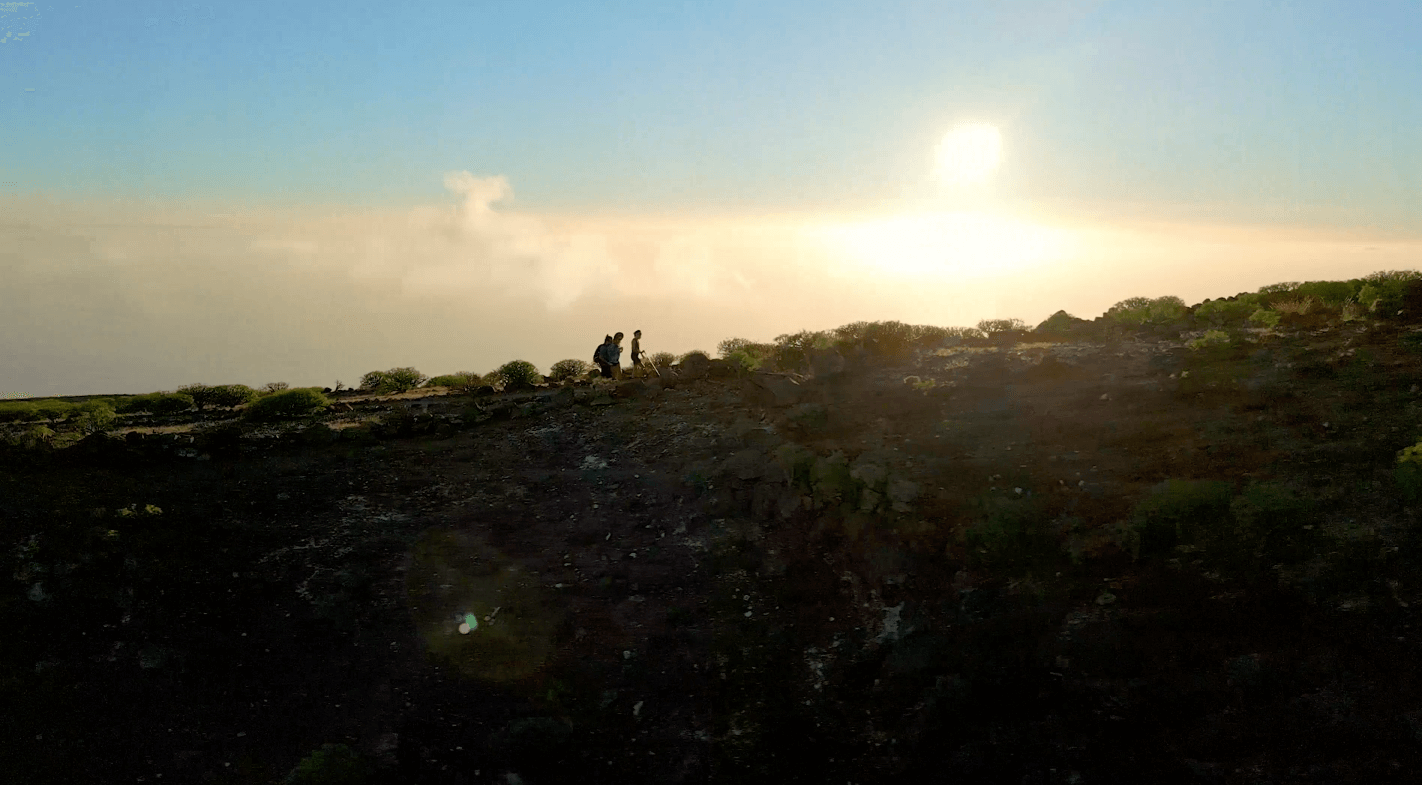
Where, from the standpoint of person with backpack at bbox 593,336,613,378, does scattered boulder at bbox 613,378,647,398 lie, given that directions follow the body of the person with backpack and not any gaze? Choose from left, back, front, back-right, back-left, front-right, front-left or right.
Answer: right

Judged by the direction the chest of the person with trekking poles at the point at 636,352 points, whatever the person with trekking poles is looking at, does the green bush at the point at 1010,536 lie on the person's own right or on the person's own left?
on the person's own right

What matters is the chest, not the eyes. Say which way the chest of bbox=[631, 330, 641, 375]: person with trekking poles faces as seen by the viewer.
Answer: to the viewer's right

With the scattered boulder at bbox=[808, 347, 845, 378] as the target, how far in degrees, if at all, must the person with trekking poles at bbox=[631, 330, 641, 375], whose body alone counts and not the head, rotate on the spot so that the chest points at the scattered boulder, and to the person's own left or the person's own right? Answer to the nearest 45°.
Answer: approximately 45° to the person's own right

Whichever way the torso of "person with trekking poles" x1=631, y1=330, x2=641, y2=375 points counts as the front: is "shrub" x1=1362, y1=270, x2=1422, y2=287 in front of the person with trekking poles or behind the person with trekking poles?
in front

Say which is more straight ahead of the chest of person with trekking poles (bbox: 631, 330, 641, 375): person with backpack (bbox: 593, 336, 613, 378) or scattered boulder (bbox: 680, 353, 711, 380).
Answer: the scattered boulder

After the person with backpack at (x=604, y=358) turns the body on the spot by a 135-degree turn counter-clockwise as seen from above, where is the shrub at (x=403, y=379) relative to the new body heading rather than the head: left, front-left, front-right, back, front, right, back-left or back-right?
front

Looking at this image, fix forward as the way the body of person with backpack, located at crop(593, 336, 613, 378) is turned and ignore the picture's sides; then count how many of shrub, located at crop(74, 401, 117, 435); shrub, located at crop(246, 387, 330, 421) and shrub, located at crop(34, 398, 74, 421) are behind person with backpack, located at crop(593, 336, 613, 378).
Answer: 3

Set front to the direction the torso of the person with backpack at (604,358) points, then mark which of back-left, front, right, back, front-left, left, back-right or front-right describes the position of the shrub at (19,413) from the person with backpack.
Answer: back

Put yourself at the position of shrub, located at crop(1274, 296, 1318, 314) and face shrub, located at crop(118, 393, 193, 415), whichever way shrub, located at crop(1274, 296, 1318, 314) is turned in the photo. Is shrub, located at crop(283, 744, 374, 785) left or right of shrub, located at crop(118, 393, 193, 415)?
left

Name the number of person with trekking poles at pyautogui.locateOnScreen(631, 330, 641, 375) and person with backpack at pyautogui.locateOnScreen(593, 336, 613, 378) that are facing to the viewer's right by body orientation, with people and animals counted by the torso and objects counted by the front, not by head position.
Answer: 2

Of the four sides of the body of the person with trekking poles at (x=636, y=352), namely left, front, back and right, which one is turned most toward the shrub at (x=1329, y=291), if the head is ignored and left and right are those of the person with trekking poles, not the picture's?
front

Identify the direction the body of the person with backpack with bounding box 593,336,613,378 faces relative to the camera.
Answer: to the viewer's right
